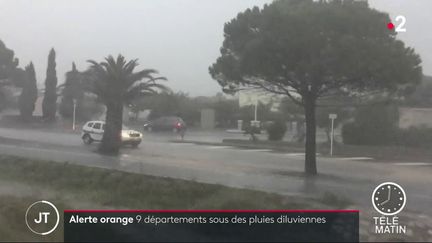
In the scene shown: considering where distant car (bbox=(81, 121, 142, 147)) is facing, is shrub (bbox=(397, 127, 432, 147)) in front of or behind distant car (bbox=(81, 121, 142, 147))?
in front

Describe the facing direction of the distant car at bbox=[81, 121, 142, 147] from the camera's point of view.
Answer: facing the viewer and to the right of the viewer

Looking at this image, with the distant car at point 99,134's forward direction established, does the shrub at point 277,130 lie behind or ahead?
ahead

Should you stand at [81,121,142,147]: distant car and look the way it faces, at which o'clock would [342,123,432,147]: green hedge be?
The green hedge is roughly at 11 o'clock from the distant car.

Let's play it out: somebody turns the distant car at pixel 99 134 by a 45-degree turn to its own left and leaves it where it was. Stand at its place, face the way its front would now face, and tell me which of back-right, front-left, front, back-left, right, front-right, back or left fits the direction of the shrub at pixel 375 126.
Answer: front
